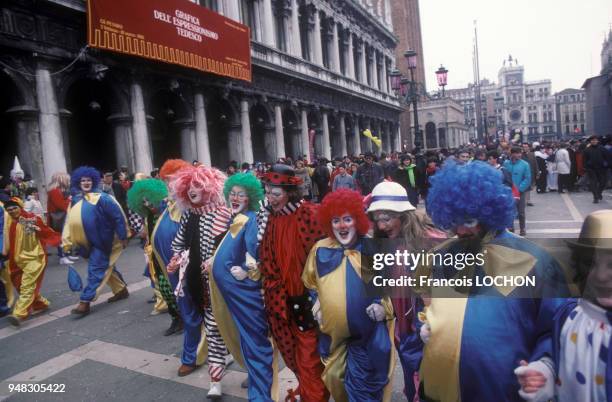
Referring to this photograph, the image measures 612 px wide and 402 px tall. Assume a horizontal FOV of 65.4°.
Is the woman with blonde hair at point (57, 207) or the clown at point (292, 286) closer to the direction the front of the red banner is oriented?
the clown

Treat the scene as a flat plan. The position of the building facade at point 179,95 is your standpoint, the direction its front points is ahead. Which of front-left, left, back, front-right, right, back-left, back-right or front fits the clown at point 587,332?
front-right

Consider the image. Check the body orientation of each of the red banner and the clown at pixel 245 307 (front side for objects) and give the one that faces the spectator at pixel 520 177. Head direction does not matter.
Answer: the red banner

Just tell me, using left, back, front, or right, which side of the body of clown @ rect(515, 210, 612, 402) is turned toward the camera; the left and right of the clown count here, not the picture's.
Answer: front

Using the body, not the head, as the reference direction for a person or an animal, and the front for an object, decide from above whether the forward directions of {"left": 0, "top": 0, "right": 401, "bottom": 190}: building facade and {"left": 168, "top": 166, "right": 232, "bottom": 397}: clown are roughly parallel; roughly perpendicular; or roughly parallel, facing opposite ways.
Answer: roughly perpendicular

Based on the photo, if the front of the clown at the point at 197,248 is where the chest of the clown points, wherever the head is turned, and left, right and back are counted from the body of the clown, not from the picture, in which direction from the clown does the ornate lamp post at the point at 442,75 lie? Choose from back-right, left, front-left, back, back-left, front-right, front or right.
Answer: back

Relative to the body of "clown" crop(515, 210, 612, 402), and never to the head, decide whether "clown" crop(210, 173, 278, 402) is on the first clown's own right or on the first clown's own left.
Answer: on the first clown's own right

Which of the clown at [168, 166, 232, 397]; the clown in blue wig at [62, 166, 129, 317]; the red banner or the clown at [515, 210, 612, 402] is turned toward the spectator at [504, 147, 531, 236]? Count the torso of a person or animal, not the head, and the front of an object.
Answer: the red banner

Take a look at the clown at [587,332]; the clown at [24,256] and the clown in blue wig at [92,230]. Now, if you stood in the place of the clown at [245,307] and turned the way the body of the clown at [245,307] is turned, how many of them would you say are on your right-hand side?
2

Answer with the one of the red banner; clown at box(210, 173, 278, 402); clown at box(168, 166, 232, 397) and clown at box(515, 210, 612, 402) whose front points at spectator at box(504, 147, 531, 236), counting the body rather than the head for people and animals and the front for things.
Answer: the red banner

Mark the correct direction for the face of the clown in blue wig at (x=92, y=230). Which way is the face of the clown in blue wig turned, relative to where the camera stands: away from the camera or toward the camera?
toward the camera

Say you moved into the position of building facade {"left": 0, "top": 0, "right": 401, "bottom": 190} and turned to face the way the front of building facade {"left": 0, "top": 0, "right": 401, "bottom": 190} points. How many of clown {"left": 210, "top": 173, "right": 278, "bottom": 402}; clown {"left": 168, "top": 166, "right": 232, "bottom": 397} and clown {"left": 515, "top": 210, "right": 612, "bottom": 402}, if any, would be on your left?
0

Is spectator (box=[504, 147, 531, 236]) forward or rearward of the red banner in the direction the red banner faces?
forward

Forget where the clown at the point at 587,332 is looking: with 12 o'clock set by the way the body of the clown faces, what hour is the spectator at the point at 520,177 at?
The spectator is roughly at 6 o'clock from the clown.

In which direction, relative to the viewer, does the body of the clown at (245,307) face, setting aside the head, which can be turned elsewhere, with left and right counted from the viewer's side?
facing the viewer and to the left of the viewer

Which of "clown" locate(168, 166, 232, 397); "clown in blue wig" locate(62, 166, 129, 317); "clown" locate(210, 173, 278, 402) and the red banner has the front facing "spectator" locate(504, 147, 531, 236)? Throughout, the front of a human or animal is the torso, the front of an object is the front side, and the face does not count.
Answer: the red banner

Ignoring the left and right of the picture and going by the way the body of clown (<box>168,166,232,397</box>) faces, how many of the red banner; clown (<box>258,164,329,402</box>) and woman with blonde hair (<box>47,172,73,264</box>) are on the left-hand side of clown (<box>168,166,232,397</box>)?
1

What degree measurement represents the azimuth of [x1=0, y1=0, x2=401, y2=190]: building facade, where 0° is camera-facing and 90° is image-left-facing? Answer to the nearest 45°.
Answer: approximately 315°

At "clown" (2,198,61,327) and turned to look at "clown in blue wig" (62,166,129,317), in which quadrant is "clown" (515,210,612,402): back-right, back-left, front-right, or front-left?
front-right

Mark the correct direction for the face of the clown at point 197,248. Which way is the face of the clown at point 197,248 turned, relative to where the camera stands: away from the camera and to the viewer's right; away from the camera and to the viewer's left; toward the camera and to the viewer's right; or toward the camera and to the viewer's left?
toward the camera and to the viewer's left

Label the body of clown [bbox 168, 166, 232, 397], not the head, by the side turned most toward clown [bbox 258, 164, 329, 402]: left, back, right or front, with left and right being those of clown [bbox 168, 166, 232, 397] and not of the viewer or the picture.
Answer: left

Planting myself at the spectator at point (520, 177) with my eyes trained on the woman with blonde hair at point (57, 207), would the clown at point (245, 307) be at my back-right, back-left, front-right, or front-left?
front-left
